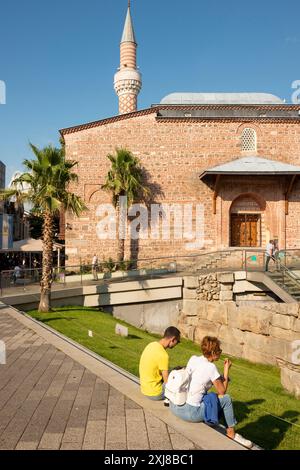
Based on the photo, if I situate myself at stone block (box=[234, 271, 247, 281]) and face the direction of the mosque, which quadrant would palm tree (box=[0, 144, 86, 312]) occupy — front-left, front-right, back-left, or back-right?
back-left

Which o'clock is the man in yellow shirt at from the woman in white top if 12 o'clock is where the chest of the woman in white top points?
The man in yellow shirt is roughly at 9 o'clock from the woman in white top.

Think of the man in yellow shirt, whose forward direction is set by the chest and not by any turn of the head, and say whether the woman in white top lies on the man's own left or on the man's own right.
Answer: on the man's own right

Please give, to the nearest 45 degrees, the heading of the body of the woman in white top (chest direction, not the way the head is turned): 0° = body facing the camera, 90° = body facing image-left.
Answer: approximately 225°

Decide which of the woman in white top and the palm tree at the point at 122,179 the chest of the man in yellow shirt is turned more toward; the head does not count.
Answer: the palm tree

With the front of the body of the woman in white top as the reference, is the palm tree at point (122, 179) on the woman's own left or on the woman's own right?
on the woman's own left

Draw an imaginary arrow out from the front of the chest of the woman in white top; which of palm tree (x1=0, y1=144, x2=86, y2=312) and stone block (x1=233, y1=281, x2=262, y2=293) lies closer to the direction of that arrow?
the stone block

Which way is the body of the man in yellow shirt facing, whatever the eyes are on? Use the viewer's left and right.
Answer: facing away from the viewer and to the right of the viewer
